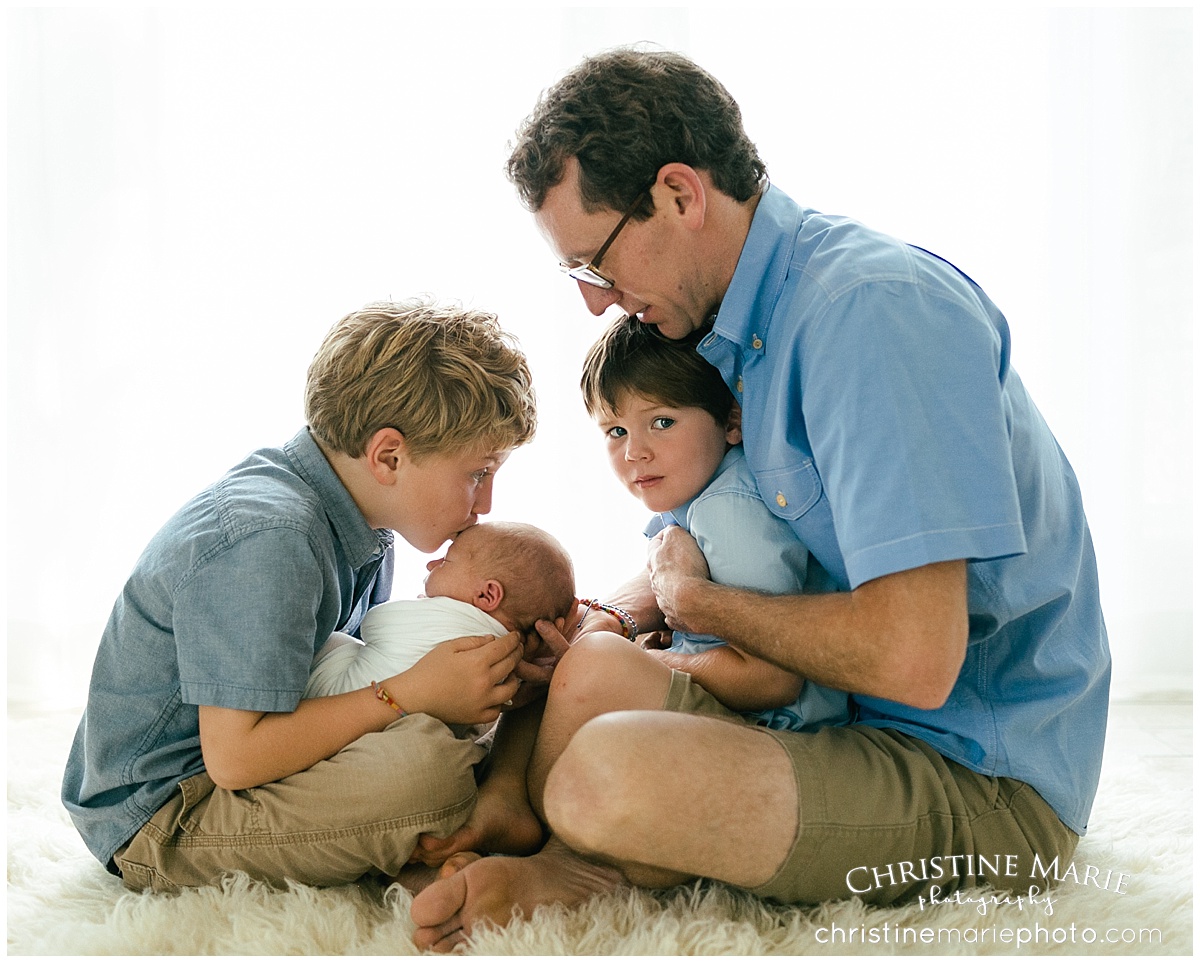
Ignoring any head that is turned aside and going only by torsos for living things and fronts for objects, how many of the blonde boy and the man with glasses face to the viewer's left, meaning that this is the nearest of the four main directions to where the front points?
1

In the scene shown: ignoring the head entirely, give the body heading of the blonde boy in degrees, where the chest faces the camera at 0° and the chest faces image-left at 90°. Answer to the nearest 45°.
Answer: approximately 270°

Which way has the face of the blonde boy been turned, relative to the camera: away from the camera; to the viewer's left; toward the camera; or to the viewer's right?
to the viewer's right

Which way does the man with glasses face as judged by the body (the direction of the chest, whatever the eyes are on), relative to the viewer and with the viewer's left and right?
facing to the left of the viewer

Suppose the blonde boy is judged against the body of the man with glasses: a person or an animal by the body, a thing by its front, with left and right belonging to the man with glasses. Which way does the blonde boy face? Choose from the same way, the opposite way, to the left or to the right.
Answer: the opposite way

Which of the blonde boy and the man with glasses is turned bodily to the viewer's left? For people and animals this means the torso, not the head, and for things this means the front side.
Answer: the man with glasses
